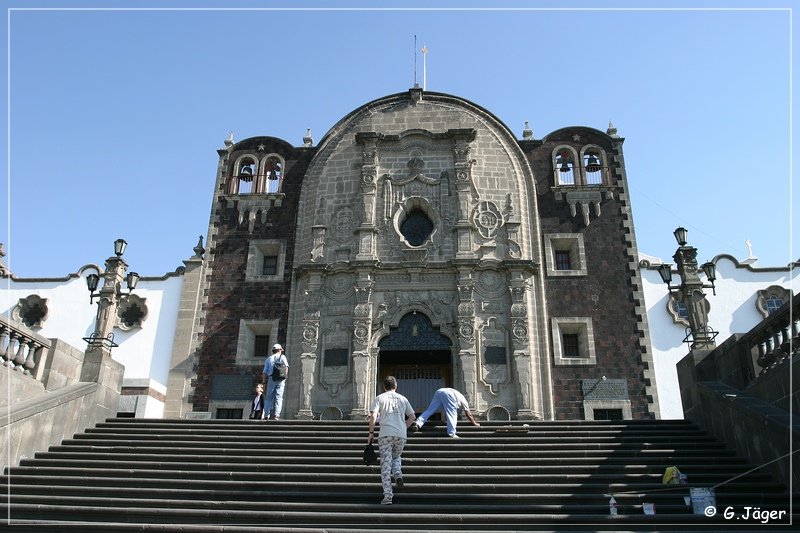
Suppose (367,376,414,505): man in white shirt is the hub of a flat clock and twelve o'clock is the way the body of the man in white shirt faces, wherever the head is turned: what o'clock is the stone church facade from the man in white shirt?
The stone church facade is roughly at 12 o'clock from the man in white shirt.

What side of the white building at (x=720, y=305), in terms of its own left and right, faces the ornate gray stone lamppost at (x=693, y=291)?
front

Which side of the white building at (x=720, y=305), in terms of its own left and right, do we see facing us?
front

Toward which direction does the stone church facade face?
toward the camera

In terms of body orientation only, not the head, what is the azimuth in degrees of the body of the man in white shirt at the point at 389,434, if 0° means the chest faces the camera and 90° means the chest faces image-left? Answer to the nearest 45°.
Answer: approximately 180°

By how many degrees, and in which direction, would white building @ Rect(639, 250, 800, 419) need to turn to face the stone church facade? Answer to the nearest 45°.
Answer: approximately 45° to its right

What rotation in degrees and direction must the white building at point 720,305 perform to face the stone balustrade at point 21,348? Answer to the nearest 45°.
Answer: approximately 45° to its right

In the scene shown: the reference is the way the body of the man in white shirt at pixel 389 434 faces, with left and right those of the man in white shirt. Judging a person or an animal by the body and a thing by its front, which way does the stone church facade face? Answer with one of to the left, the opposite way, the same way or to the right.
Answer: the opposite way
